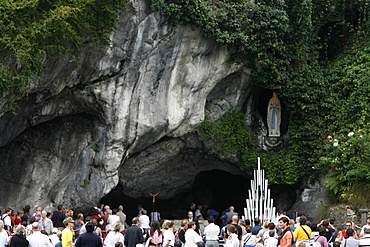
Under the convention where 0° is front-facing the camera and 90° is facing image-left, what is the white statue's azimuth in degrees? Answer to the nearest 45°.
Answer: approximately 0°

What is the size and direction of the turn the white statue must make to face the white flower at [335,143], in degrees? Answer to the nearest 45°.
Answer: approximately 45° to its left
